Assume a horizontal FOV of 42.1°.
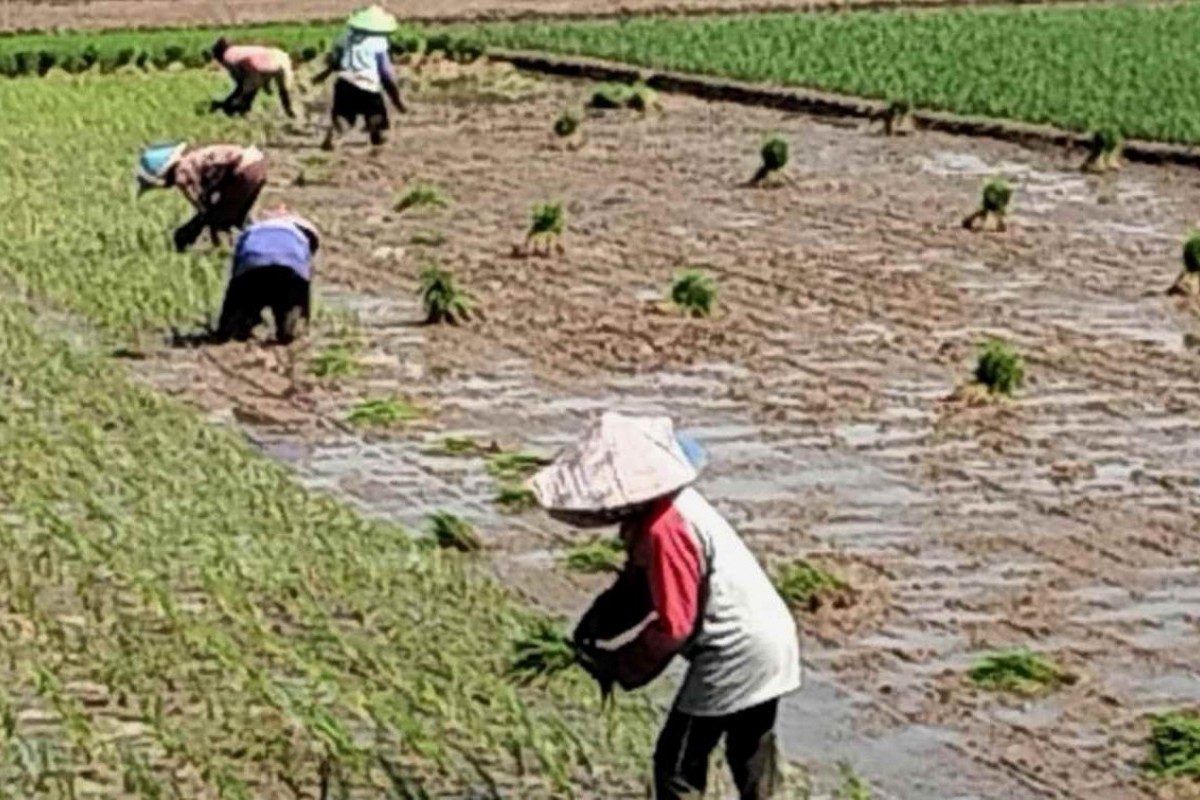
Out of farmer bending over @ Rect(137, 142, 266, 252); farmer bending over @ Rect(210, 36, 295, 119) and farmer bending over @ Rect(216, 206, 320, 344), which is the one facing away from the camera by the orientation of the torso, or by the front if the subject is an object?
farmer bending over @ Rect(216, 206, 320, 344)

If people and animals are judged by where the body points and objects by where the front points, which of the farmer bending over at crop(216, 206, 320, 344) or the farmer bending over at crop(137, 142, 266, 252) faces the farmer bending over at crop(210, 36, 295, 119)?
the farmer bending over at crop(216, 206, 320, 344)

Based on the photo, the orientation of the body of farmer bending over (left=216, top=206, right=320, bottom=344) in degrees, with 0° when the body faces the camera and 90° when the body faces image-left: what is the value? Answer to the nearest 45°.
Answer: approximately 180°

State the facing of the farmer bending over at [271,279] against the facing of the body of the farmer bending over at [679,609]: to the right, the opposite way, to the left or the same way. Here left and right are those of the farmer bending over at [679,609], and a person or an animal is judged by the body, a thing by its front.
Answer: to the right

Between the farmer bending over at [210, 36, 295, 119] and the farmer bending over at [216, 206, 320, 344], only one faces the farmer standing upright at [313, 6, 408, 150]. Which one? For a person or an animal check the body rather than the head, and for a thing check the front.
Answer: the farmer bending over at [216, 206, 320, 344]

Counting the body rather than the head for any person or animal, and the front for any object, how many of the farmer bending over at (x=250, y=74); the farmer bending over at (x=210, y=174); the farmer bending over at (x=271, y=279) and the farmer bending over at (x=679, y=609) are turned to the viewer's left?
3

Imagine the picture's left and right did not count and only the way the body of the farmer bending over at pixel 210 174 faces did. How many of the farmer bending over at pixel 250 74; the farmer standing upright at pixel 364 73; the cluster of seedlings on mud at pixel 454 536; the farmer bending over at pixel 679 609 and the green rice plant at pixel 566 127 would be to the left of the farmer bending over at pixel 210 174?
2

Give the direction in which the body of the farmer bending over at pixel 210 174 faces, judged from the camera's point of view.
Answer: to the viewer's left

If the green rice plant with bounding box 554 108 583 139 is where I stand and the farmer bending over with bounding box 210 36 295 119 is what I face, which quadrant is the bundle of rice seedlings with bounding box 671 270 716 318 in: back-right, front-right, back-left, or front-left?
back-left

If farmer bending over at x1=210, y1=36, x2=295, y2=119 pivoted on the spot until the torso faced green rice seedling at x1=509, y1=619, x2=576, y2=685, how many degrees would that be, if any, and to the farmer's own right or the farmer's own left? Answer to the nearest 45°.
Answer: approximately 90° to the farmer's own left

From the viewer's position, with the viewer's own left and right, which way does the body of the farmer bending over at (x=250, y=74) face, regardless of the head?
facing to the left of the viewer
